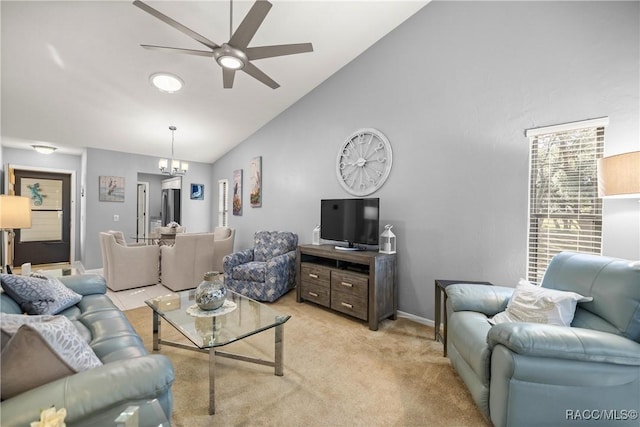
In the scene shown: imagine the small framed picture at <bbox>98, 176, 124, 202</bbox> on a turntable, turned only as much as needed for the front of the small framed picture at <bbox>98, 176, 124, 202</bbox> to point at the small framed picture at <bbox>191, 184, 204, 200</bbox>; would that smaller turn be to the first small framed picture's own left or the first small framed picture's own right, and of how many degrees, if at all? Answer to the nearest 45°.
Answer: approximately 90° to the first small framed picture's own left

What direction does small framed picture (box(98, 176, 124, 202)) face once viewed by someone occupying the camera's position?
facing the viewer

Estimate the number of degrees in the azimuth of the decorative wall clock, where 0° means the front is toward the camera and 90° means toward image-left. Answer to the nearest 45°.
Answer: approximately 45°

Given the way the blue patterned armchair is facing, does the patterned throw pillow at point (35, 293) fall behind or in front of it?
in front

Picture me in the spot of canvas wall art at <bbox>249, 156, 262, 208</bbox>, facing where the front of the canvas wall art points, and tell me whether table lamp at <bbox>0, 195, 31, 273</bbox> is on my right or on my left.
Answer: on my left

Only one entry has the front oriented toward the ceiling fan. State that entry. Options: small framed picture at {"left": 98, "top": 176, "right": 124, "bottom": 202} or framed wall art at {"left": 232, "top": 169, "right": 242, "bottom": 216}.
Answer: the small framed picture

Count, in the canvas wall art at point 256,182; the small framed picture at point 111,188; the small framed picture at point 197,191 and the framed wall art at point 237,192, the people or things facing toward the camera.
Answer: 2

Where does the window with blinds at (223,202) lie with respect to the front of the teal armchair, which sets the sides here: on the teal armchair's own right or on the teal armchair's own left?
on the teal armchair's own right

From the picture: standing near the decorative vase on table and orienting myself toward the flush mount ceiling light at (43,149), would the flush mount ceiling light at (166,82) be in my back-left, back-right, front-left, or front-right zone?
front-right

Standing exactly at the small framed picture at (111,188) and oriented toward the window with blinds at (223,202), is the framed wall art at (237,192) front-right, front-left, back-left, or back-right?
front-right

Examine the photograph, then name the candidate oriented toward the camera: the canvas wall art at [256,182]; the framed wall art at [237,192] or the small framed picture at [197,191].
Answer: the small framed picture

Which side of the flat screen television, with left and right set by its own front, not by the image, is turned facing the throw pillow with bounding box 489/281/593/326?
left

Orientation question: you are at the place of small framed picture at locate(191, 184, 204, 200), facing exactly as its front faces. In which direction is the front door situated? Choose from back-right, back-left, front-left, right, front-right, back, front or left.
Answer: right

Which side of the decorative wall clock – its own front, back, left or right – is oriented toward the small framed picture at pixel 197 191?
right

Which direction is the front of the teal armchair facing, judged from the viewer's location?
facing the viewer and to the left of the viewer

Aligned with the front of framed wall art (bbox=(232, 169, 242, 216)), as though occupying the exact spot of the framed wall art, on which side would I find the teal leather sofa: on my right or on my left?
on my left

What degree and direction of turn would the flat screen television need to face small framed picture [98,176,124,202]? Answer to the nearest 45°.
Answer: approximately 45° to its right

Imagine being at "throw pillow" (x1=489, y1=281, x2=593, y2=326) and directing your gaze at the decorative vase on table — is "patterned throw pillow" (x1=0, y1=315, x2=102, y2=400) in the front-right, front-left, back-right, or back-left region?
front-left

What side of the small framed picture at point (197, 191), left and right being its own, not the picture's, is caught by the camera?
front

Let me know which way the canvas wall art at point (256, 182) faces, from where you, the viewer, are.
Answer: facing to the left of the viewer

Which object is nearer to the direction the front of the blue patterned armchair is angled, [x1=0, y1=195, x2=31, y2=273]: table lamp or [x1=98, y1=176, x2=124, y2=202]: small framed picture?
the table lamp

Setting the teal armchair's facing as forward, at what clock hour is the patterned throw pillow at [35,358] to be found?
The patterned throw pillow is roughly at 12 o'clock from the teal armchair.
